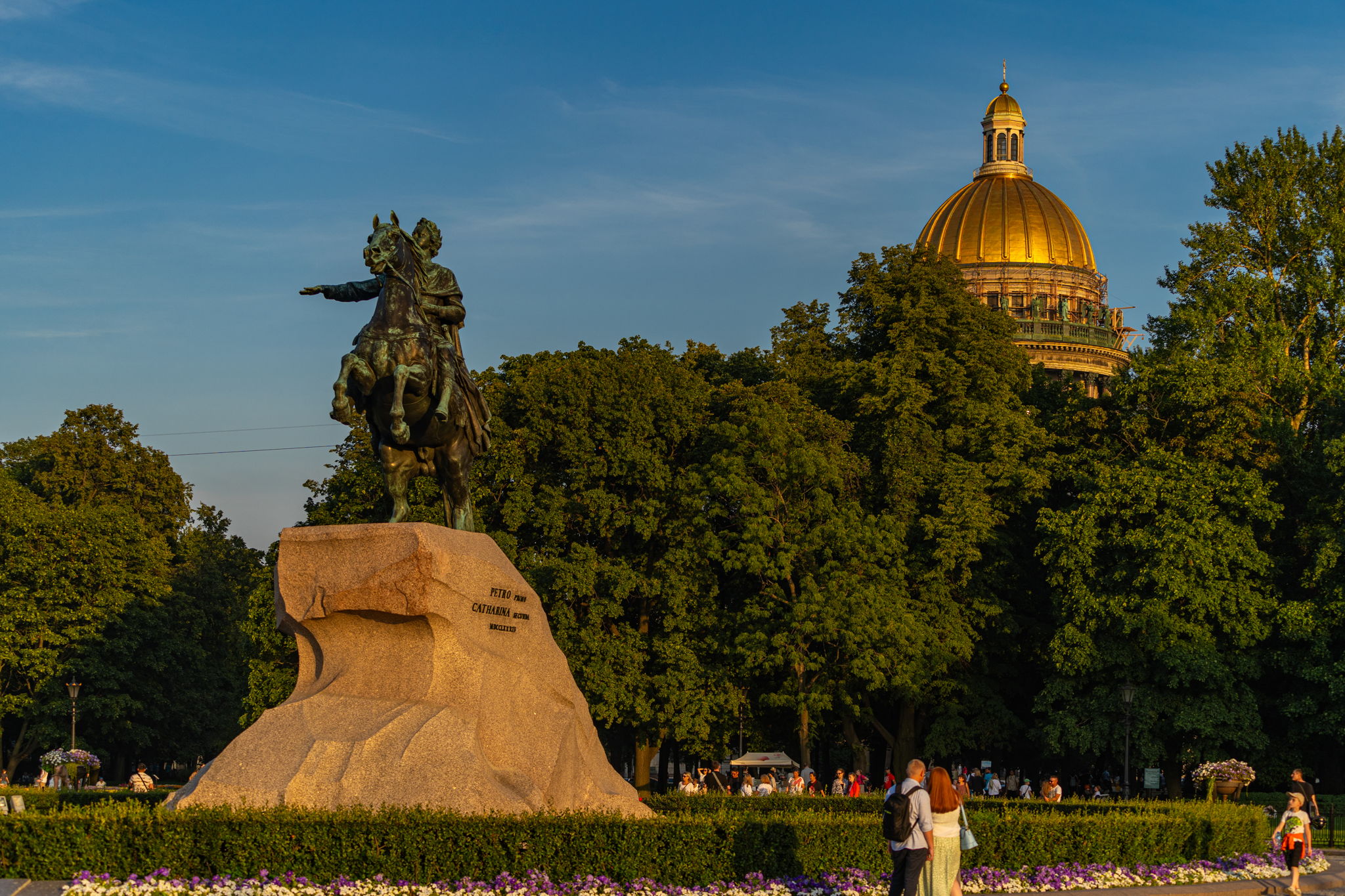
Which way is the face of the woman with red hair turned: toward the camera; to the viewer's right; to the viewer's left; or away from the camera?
away from the camera

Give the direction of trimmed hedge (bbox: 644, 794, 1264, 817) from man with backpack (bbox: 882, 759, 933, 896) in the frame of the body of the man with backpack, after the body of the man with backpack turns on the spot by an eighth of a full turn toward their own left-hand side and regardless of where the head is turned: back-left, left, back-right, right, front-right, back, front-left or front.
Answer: front

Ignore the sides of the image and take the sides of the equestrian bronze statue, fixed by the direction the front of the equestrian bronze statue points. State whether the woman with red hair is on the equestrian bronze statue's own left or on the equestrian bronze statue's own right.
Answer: on the equestrian bronze statue's own left

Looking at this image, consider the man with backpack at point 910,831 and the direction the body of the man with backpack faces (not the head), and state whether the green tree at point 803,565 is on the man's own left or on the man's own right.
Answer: on the man's own left

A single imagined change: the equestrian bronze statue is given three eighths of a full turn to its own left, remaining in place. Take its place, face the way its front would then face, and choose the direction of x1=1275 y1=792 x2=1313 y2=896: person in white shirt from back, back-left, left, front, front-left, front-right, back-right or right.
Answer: front

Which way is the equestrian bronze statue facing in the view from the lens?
facing the viewer and to the left of the viewer

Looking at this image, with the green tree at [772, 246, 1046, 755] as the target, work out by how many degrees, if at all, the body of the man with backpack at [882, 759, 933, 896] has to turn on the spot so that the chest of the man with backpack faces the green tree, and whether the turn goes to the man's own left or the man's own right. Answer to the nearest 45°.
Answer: approximately 45° to the man's own left

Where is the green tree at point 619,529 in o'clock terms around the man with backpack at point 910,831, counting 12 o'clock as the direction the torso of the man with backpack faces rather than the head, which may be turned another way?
The green tree is roughly at 10 o'clock from the man with backpack.

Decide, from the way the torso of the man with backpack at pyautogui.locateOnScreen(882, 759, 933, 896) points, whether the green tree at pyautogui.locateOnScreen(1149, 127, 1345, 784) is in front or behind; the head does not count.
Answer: in front

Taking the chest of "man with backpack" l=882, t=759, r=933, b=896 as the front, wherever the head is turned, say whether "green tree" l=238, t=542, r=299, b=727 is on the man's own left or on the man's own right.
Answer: on the man's own left

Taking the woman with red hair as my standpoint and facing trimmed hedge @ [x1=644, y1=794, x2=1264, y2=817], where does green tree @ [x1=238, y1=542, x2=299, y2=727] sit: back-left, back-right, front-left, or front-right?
front-left

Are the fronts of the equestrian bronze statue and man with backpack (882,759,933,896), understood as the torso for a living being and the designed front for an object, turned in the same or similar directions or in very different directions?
very different directions

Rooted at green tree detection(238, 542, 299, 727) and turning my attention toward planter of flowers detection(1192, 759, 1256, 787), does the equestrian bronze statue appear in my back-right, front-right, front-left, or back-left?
front-right

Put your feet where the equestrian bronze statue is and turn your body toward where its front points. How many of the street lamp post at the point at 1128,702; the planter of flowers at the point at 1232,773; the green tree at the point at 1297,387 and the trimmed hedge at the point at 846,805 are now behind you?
4

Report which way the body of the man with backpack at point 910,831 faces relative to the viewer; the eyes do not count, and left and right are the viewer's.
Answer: facing away from the viewer and to the right of the viewer

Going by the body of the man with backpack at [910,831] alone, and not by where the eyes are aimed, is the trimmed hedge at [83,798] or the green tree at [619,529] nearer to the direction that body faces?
the green tree
